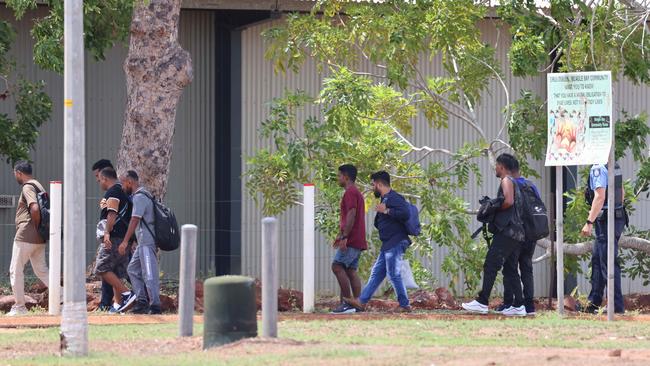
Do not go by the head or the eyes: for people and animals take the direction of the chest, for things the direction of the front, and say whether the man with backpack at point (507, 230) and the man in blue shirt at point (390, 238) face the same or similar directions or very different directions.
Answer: same or similar directions

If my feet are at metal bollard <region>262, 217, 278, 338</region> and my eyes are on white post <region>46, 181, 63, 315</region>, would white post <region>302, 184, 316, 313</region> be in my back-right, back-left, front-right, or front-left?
front-right

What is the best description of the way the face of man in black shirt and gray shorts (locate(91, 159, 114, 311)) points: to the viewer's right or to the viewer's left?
to the viewer's left

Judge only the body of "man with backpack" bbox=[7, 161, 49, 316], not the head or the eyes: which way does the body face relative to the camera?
to the viewer's left

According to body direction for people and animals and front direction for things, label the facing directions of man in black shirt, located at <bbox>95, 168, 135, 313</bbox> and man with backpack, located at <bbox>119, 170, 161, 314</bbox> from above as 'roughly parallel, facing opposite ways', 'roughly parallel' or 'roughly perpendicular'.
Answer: roughly parallel

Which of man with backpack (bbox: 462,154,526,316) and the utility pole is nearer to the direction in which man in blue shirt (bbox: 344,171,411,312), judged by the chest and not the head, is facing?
the utility pole

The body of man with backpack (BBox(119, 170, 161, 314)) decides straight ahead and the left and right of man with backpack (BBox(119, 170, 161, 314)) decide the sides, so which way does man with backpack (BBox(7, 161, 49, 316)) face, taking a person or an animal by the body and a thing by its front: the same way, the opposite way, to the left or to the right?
the same way

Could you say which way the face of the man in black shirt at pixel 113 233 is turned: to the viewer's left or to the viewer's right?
to the viewer's left

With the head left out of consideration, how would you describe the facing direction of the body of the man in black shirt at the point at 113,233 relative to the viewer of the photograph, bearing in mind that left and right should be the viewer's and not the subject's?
facing to the left of the viewer

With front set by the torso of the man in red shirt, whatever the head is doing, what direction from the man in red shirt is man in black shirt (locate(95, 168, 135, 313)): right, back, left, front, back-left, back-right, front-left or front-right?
front
